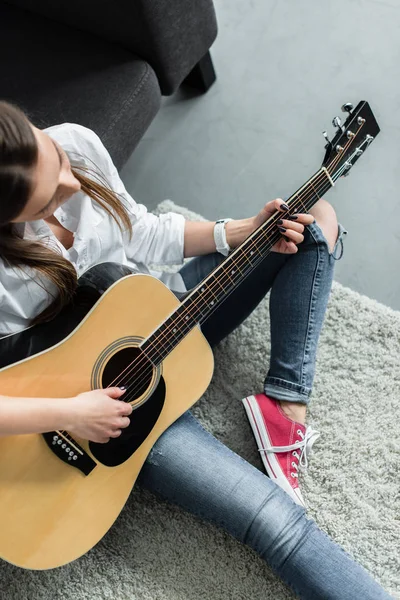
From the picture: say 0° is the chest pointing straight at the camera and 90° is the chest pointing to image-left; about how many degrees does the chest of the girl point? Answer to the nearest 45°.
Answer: approximately 315°

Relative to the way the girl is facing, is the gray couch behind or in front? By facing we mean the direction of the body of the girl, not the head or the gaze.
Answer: behind

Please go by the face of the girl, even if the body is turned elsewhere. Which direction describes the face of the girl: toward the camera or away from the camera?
toward the camera
